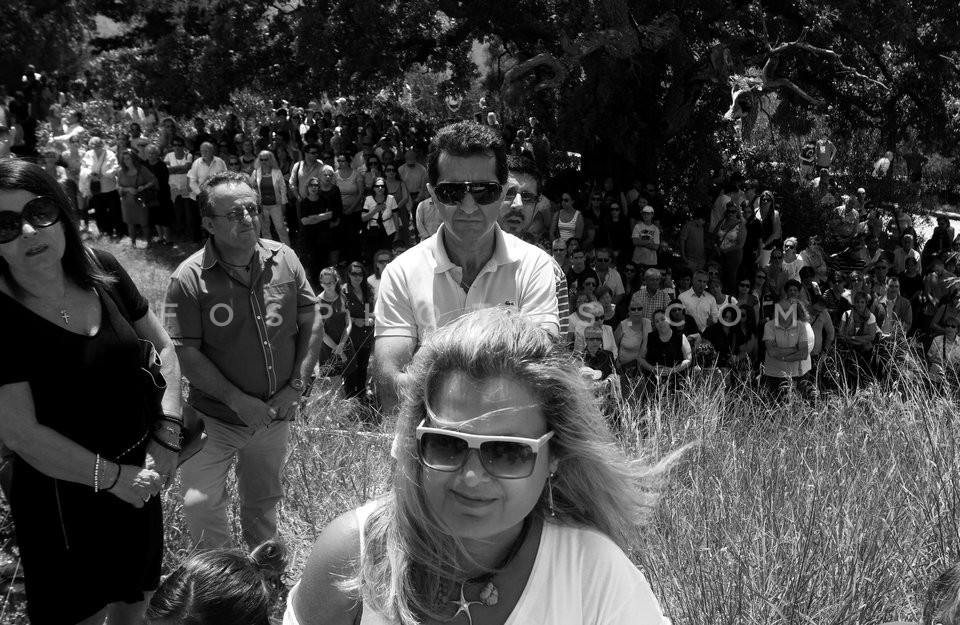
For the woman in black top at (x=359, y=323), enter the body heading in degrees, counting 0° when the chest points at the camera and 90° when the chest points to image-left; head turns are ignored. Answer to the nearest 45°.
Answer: approximately 0°

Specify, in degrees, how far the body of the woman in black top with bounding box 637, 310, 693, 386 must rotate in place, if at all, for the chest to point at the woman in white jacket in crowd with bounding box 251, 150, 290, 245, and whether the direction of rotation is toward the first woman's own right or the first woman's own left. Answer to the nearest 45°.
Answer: approximately 135° to the first woman's own right

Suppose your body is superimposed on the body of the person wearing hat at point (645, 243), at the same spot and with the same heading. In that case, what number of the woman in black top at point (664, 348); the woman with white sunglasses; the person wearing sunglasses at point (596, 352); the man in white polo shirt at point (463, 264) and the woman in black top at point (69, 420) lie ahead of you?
5

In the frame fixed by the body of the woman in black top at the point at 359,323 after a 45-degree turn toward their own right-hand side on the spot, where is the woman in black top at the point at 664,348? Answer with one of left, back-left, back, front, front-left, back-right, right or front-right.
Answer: back-left

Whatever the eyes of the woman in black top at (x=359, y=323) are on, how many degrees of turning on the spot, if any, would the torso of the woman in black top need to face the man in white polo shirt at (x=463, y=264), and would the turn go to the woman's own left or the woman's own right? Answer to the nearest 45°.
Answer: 0° — they already face them

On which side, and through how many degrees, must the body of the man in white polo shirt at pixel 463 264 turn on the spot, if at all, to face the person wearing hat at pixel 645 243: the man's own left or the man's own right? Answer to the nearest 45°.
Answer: approximately 180°

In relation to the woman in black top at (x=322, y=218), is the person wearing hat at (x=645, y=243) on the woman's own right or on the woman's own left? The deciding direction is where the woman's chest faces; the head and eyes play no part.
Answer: on the woman's own left

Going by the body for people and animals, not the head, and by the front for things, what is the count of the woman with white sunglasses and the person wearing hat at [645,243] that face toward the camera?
2

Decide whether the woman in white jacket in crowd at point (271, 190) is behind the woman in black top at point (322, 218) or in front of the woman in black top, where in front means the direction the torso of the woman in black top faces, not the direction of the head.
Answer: behind

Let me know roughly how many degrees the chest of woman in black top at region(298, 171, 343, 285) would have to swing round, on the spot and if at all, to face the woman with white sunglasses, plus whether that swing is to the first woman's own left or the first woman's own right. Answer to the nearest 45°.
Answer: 0° — they already face them

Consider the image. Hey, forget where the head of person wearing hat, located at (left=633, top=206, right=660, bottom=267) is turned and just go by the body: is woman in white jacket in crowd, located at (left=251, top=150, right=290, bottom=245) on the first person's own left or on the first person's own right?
on the first person's own right
